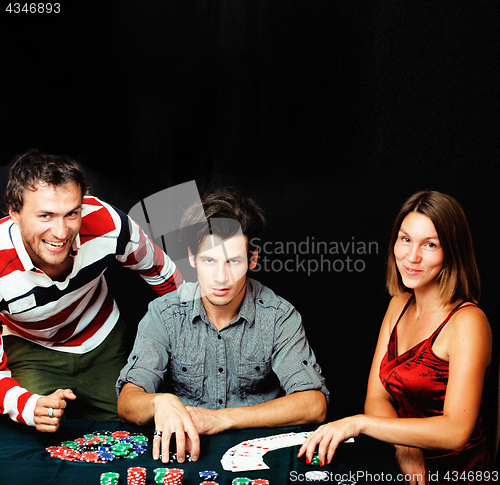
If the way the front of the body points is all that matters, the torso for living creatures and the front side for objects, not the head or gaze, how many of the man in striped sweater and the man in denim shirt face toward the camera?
2

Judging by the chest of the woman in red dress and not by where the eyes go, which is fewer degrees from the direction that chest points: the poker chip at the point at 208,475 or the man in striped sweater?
the poker chip

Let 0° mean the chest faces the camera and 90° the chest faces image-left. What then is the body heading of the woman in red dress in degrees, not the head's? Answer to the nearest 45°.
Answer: approximately 45°
